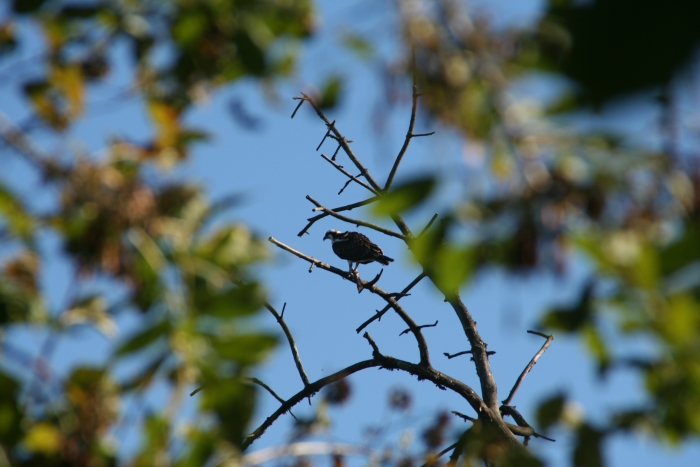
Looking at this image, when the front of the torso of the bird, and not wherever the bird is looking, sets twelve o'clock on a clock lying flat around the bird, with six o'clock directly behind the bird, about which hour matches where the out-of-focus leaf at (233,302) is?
The out-of-focus leaf is roughly at 9 o'clock from the bird.

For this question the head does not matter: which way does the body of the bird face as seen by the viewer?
to the viewer's left

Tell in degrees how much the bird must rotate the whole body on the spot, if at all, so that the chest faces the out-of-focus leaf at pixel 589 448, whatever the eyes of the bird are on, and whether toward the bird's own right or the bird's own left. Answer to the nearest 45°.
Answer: approximately 90° to the bird's own left

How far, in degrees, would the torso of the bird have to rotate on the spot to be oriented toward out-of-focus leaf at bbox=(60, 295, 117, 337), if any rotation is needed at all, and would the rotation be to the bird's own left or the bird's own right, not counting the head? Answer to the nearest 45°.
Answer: approximately 90° to the bird's own left

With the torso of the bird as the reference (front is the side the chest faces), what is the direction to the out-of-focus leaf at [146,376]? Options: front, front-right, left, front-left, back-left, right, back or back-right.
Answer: left

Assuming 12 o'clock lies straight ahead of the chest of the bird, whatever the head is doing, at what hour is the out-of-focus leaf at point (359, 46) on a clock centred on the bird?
The out-of-focus leaf is roughly at 9 o'clock from the bird.

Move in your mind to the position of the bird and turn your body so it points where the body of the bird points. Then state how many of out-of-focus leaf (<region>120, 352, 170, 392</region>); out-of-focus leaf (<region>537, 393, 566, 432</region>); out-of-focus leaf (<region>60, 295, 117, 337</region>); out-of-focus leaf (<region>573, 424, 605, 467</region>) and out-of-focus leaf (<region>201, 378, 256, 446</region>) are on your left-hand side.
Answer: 5

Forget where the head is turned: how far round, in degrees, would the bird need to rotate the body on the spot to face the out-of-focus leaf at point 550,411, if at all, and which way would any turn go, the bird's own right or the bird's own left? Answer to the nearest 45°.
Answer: approximately 90° to the bird's own left

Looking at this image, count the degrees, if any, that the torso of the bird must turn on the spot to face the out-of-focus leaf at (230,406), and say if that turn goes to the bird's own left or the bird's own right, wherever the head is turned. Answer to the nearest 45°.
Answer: approximately 90° to the bird's own left

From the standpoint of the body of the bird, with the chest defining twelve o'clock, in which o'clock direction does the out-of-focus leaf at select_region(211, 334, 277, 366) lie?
The out-of-focus leaf is roughly at 9 o'clock from the bird.

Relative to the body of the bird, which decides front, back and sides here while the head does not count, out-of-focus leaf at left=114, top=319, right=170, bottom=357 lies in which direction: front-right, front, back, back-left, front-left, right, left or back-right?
left

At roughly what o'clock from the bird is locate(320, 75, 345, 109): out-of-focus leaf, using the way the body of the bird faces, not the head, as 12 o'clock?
The out-of-focus leaf is roughly at 9 o'clock from the bird.
